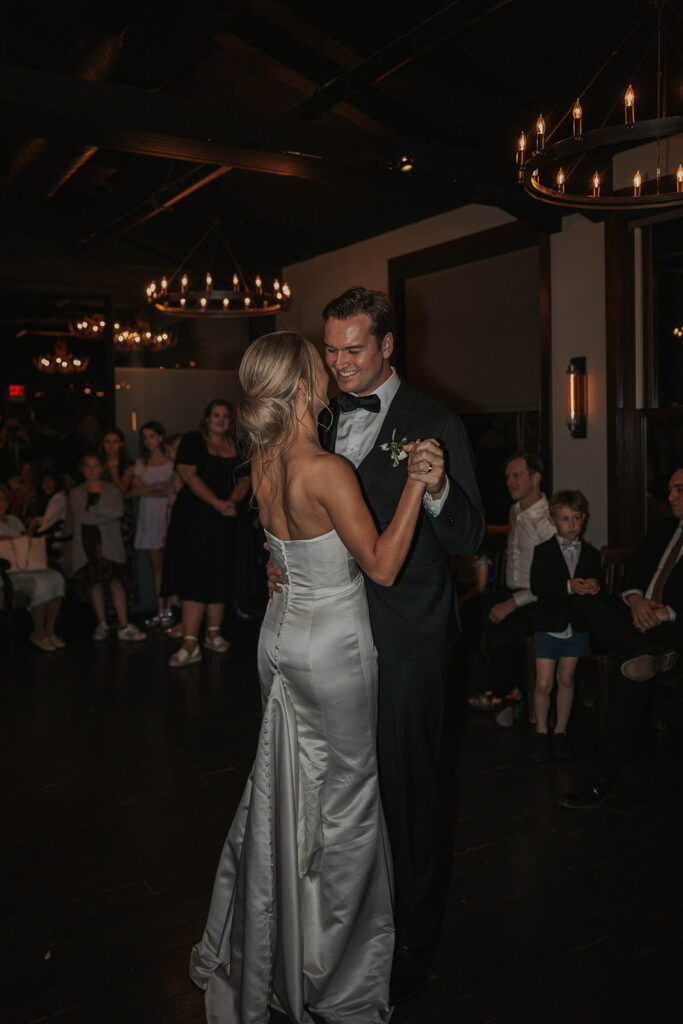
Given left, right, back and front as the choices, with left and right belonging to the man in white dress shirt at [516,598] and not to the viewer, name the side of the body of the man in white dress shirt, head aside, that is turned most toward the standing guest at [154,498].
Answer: right

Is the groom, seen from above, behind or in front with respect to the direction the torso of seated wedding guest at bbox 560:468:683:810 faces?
in front

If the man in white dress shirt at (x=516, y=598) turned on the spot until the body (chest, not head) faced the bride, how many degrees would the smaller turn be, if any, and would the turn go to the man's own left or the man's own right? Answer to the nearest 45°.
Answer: approximately 45° to the man's own left

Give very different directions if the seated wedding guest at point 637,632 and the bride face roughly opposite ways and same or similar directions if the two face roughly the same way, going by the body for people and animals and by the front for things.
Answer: very different directions

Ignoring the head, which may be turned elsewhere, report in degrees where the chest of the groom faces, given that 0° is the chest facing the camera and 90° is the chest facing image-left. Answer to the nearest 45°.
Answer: approximately 45°

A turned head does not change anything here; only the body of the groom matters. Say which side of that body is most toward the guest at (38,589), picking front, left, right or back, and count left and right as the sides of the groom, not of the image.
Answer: right

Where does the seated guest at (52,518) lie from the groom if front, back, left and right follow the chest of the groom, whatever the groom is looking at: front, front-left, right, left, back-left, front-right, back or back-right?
right
